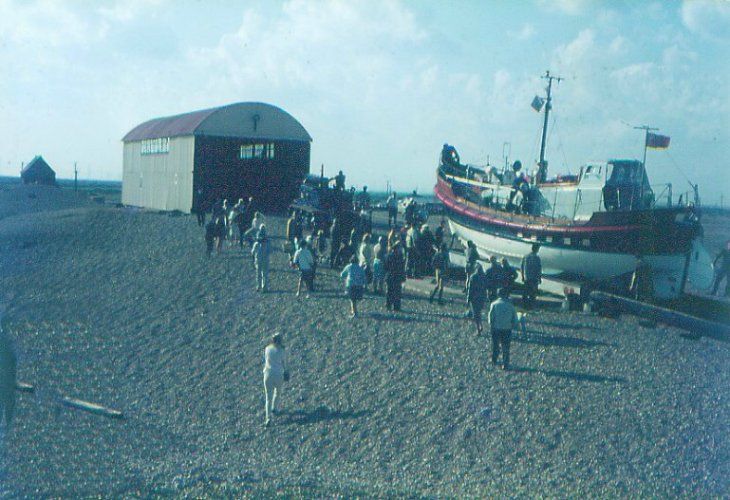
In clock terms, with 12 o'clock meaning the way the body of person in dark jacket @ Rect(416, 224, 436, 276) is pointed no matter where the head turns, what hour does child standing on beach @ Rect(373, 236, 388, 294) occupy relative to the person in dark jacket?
The child standing on beach is roughly at 7 o'clock from the person in dark jacket.

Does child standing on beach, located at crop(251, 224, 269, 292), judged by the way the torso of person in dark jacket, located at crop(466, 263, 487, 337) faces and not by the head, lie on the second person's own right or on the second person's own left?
on the second person's own left

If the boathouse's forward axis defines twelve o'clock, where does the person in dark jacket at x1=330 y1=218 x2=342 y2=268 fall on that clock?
The person in dark jacket is roughly at 1 o'clock from the boathouse.

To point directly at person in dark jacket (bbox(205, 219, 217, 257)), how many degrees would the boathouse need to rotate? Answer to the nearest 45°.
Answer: approximately 45° to its right

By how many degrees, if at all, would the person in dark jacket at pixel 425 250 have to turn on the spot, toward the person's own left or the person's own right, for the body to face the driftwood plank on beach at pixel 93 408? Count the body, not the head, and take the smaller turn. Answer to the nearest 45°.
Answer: approximately 135° to the person's own left

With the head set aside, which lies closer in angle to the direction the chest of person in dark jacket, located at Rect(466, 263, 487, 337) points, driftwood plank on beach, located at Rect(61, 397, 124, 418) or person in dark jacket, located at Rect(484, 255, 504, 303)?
the person in dark jacket

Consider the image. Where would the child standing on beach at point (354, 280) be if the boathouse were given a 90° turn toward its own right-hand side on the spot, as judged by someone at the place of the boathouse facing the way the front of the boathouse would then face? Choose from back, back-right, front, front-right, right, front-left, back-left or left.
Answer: front-left

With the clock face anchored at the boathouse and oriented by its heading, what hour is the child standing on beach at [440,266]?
The child standing on beach is roughly at 1 o'clock from the boathouse.

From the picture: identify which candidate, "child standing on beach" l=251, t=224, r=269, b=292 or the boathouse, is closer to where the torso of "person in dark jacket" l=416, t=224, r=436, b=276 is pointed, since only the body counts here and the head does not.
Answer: the boathouse

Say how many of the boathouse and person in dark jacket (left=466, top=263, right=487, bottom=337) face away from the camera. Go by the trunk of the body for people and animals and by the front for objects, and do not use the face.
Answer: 1

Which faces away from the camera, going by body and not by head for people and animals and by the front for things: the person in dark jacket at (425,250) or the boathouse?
the person in dark jacket

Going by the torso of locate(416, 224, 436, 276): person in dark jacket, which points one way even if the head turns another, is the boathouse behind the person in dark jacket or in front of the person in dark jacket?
in front

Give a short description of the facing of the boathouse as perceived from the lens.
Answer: facing the viewer and to the right of the viewer

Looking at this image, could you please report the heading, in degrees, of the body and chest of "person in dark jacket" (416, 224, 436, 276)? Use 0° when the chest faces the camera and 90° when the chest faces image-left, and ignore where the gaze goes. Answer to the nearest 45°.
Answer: approximately 180°

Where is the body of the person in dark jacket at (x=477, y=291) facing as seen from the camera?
away from the camera

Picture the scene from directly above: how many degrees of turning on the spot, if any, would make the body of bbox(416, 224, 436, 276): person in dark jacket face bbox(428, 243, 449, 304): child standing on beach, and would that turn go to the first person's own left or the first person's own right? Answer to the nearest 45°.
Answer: approximately 180°
